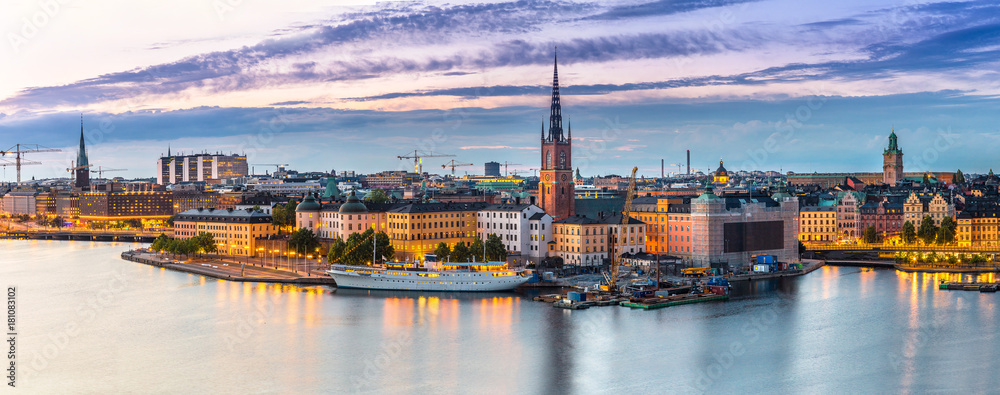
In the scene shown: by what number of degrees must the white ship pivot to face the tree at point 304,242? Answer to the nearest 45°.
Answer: approximately 45° to its right

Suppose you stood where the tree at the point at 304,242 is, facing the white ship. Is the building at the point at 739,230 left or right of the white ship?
left

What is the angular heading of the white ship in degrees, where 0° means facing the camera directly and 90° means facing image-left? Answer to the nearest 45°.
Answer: approximately 90°

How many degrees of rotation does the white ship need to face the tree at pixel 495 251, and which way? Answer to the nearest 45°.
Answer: approximately 135° to its right

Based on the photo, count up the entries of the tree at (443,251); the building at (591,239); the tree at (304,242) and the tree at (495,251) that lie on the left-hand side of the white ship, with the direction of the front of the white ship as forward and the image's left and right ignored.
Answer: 0

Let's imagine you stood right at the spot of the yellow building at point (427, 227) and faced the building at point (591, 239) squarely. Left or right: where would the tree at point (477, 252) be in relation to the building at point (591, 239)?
right

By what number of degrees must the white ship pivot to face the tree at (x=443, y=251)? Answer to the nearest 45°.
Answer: approximately 90° to its right

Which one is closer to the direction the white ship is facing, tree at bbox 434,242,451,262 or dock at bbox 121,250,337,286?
the dock

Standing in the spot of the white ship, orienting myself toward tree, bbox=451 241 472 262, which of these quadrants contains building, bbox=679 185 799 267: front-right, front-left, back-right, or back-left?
front-right

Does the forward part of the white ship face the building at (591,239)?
no

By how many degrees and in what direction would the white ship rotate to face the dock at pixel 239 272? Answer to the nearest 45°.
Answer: approximately 45° to its right

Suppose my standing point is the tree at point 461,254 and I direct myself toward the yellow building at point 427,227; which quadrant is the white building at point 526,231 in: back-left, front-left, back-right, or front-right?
front-right

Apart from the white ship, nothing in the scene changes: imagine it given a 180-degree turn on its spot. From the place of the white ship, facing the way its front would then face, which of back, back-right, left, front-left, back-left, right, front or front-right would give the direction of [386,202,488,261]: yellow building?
left
